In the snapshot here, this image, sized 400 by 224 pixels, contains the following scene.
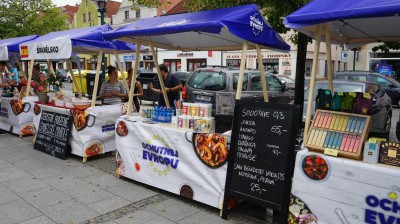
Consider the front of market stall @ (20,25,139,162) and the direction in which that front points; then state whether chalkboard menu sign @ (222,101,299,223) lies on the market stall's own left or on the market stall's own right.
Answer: on the market stall's own left

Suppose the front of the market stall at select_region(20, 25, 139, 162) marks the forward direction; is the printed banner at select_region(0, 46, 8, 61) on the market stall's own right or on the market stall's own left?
on the market stall's own right

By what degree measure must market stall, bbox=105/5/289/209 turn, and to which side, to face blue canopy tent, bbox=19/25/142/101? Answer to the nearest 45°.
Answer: approximately 90° to its right

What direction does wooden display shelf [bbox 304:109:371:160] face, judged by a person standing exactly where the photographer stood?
facing the viewer and to the left of the viewer

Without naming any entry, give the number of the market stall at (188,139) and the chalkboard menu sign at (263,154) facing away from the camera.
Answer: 0

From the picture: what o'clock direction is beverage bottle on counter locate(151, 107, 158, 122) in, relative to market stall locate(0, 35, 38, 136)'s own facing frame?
The beverage bottle on counter is roughly at 10 o'clock from the market stall.

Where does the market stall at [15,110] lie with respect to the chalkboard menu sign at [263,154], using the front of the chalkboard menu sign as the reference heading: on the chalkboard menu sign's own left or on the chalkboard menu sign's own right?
on the chalkboard menu sign's own right

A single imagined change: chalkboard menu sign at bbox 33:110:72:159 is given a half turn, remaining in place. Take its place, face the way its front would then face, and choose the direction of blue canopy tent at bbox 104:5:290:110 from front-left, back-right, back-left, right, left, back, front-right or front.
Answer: right

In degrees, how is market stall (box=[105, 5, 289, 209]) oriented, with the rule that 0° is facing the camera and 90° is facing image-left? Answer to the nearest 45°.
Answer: approximately 45°

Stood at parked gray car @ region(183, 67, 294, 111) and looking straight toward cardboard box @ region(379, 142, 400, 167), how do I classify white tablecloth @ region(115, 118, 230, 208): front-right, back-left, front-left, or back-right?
front-right

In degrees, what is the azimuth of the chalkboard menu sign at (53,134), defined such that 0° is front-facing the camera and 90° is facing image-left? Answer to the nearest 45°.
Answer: approximately 45°

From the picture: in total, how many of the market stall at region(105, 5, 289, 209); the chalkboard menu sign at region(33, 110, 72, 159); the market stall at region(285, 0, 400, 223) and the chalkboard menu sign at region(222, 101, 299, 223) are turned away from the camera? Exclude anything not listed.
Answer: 0

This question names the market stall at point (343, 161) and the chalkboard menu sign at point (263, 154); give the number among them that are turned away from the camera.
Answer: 0

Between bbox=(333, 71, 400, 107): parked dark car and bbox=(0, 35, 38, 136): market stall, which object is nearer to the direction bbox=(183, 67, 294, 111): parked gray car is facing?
the parked dark car

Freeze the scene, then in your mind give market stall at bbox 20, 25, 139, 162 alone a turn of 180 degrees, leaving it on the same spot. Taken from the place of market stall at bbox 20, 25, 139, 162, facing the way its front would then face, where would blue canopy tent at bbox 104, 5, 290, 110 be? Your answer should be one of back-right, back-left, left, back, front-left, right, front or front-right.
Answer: right

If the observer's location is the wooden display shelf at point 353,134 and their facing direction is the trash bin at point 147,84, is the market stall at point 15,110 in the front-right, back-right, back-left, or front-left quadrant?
front-left

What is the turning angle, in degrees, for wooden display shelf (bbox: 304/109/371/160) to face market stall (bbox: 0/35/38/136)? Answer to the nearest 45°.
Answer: approximately 45° to its right

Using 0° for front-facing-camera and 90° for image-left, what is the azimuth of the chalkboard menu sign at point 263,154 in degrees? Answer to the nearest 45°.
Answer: approximately 45°

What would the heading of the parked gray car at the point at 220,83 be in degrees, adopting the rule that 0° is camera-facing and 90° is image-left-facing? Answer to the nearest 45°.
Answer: approximately 225°

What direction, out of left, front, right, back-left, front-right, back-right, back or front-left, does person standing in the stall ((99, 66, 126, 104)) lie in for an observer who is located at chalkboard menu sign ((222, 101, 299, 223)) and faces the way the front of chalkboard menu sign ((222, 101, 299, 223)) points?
right
